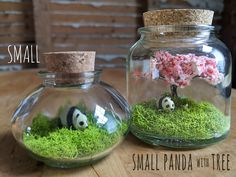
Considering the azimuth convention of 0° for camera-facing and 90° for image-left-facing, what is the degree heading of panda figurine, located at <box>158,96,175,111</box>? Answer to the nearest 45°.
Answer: approximately 315°
